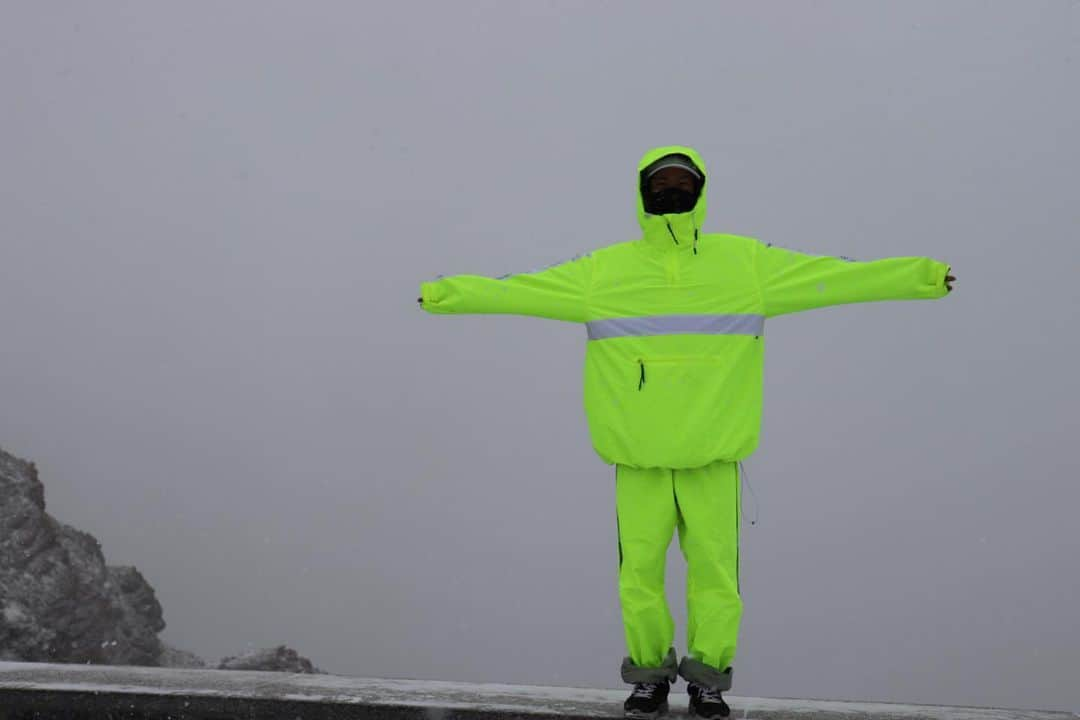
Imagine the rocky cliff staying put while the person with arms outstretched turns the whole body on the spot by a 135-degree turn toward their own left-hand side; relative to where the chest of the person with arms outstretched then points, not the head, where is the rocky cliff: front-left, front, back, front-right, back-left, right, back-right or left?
left

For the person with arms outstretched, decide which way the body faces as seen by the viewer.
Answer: toward the camera
